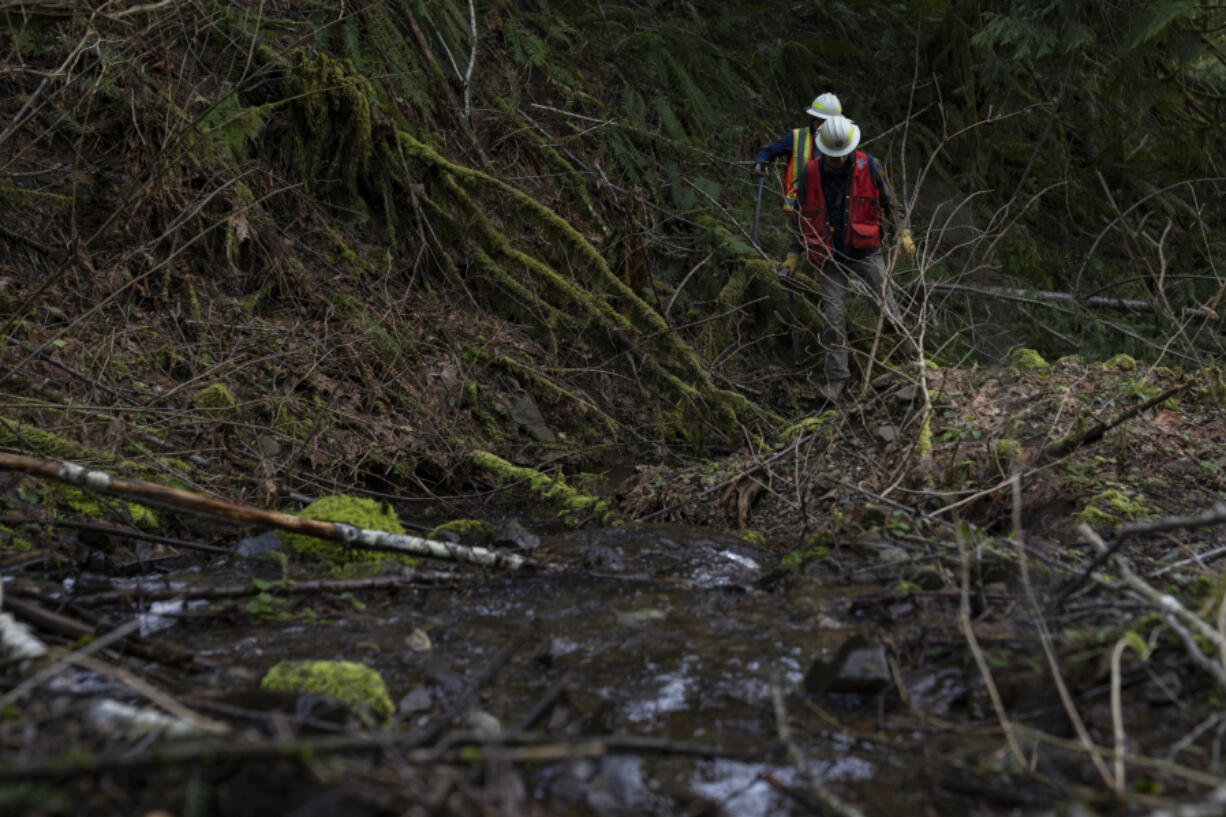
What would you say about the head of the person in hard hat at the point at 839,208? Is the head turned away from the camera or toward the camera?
toward the camera

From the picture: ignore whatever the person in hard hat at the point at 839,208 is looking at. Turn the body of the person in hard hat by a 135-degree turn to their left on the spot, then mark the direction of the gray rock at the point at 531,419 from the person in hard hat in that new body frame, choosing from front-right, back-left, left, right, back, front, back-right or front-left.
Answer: back

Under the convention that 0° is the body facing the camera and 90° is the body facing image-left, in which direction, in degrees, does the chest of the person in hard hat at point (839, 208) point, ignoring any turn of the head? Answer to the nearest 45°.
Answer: approximately 0°

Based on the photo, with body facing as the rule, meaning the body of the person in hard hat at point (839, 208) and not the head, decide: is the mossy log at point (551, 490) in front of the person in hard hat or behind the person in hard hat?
in front

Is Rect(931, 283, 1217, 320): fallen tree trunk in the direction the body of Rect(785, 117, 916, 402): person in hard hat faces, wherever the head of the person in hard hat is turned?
no

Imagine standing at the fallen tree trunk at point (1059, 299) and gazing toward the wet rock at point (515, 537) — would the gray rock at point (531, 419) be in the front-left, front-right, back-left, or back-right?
front-right

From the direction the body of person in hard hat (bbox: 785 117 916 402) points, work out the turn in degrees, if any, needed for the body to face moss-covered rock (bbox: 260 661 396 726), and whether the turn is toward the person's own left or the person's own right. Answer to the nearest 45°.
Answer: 0° — they already face it

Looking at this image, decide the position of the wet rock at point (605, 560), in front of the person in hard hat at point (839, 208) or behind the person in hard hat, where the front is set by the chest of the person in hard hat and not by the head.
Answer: in front

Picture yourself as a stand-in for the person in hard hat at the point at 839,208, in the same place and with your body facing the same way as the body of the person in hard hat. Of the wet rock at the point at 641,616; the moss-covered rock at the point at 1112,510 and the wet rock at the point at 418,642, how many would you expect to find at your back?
0

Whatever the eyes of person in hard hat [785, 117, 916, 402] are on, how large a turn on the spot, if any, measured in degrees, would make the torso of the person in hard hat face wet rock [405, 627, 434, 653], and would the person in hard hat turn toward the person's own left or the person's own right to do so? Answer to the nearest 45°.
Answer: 0° — they already face it

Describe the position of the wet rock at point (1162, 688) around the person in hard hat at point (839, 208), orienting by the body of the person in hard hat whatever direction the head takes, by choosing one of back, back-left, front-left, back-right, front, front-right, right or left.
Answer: front

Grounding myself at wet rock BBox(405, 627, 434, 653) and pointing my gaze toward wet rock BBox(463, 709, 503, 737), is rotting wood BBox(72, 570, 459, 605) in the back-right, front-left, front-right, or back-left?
back-right

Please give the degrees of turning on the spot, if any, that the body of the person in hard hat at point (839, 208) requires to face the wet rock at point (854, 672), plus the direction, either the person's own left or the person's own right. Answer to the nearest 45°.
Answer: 0° — they already face it

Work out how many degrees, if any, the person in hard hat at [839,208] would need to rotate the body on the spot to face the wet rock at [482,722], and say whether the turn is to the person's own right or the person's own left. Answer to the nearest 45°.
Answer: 0° — they already face it
